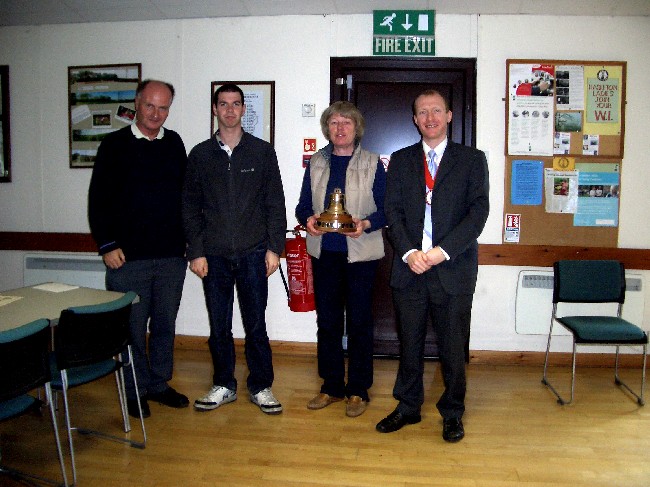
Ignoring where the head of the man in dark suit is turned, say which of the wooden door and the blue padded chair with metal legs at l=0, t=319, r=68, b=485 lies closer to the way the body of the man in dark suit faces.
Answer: the blue padded chair with metal legs

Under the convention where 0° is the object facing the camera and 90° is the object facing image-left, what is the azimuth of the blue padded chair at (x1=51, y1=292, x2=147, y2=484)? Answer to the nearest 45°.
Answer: approximately 135°

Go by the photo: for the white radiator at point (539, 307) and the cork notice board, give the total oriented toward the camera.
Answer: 2

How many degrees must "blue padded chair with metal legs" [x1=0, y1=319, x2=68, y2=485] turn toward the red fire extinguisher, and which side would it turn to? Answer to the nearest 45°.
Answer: approximately 90° to its right

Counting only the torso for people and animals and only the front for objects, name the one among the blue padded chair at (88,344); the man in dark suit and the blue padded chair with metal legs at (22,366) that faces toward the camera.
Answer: the man in dark suit

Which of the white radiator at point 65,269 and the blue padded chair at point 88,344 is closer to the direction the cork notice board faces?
the blue padded chair

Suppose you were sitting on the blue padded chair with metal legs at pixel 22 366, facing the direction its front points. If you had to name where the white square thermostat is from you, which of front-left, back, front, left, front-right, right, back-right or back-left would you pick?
right

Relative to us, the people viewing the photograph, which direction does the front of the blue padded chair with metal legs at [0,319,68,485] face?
facing away from the viewer and to the left of the viewer

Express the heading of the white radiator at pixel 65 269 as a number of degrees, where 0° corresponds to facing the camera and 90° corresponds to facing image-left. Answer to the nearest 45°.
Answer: approximately 0°

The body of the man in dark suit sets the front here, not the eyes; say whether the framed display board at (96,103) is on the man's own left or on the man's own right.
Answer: on the man's own right

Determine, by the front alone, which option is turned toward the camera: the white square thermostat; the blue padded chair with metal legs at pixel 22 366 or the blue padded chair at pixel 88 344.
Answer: the white square thermostat
